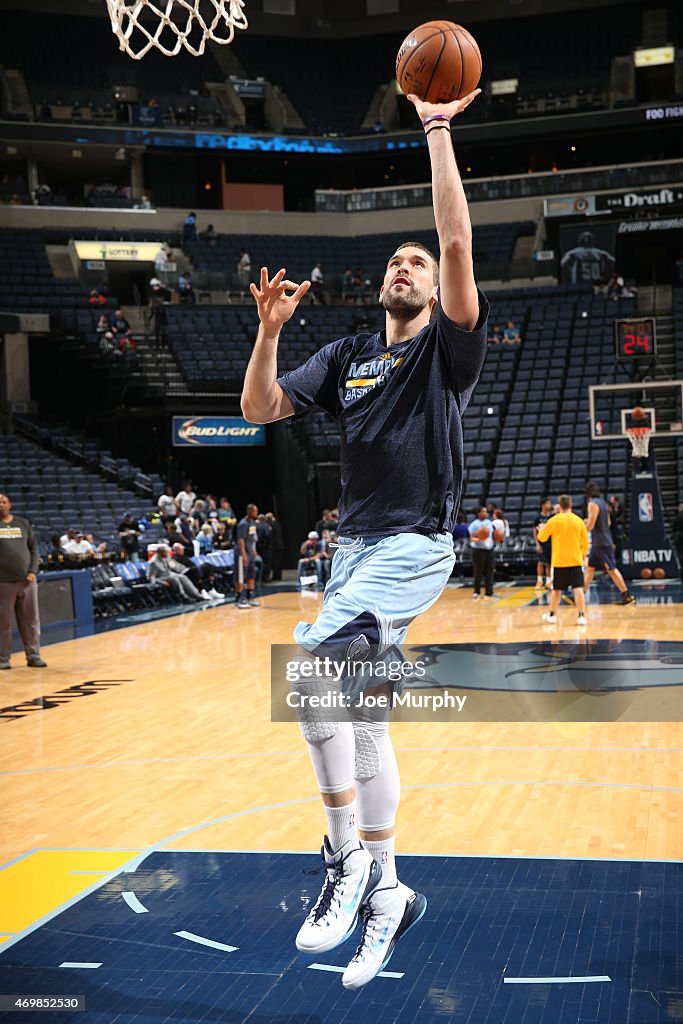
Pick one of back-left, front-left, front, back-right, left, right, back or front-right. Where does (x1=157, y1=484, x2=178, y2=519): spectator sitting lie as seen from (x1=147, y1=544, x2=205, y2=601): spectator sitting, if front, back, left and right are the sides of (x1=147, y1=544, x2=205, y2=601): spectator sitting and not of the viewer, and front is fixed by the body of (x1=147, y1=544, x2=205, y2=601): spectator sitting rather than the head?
back-left

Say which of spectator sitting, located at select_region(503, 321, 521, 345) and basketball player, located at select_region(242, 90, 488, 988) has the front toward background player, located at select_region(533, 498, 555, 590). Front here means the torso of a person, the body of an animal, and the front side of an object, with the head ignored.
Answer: the spectator sitting

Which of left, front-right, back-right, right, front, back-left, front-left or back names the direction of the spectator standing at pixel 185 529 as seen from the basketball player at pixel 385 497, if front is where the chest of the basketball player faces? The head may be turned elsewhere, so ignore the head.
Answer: back-right

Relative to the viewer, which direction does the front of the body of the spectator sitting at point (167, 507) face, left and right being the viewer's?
facing the viewer and to the right of the viewer

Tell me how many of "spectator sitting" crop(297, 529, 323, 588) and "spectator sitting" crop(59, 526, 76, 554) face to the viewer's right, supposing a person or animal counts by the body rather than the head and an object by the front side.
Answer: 1

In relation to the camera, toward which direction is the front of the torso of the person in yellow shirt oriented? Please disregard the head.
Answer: away from the camera

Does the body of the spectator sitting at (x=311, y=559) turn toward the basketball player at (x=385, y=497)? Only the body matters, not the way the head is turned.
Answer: yes

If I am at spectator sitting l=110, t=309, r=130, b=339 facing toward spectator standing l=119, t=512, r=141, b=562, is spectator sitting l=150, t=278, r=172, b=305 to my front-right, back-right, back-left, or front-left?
back-left

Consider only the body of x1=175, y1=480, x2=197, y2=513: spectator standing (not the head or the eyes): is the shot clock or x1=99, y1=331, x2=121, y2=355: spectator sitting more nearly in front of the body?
the shot clock

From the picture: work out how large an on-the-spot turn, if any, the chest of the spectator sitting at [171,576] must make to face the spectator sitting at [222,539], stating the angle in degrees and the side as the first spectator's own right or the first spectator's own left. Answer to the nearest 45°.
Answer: approximately 135° to the first spectator's own left
